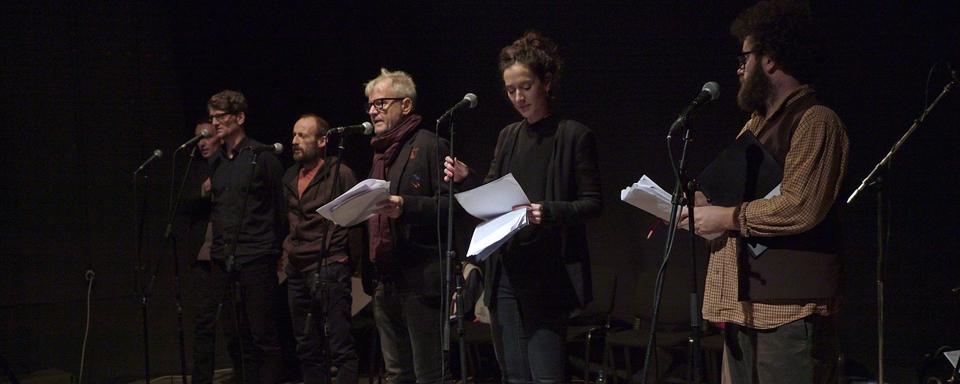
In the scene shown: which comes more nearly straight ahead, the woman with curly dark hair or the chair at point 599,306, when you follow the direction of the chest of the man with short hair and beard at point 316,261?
the woman with curly dark hair

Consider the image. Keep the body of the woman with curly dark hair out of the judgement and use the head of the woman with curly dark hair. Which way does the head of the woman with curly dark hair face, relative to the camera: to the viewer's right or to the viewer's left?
to the viewer's left

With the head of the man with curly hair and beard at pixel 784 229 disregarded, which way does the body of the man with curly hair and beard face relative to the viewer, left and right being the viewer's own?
facing to the left of the viewer

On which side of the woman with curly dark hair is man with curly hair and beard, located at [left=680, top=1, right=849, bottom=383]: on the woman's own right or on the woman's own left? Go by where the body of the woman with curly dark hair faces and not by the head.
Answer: on the woman's own left

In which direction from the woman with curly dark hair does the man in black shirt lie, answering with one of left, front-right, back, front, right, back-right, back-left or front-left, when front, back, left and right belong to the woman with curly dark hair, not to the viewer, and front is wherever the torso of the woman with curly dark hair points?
right

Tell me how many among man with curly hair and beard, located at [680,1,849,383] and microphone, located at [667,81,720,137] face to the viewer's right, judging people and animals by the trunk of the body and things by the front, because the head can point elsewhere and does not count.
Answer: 1

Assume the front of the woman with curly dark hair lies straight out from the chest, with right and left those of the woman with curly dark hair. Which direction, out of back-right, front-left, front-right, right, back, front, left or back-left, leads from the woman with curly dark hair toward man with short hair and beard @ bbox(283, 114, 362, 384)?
right

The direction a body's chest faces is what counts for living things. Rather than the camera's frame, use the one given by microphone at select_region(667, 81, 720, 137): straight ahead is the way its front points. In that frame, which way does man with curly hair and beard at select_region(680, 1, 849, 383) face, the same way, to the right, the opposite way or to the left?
the opposite way

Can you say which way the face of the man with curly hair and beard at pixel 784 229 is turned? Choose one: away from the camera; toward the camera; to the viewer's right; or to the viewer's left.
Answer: to the viewer's left

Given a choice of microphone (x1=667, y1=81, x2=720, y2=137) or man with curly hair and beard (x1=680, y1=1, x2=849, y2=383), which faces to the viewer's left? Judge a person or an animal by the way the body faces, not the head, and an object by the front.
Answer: the man with curly hair and beard
